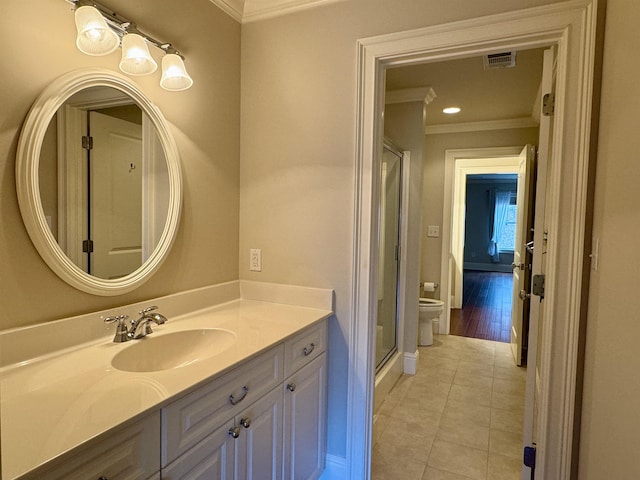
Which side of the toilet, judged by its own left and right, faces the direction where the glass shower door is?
right

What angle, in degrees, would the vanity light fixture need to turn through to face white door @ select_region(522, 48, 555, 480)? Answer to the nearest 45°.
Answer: approximately 45° to its left

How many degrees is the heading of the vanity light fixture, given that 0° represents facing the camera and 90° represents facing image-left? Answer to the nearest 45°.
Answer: approximately 315°

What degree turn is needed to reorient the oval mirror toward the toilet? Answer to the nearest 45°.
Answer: approximately 45° to its left

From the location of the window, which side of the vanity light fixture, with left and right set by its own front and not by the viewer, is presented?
left

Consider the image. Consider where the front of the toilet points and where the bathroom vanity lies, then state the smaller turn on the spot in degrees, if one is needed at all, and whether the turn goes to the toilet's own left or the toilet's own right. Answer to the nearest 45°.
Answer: approximately 90° to the toilet's own right

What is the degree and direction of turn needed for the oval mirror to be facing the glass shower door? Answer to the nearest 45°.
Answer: approximately 45° to its left

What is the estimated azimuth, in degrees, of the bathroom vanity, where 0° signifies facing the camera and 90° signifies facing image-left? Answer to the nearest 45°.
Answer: approximately 315°
